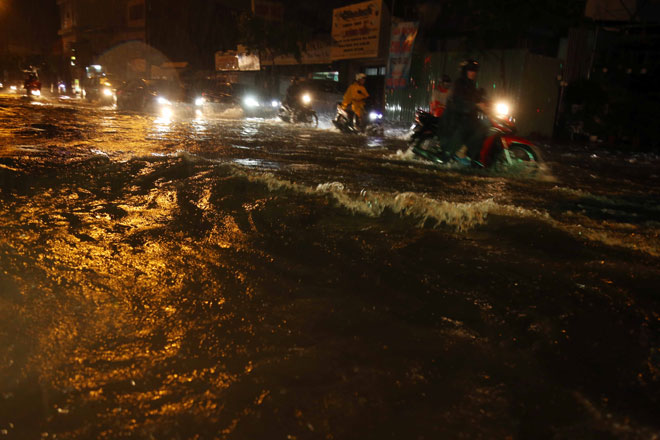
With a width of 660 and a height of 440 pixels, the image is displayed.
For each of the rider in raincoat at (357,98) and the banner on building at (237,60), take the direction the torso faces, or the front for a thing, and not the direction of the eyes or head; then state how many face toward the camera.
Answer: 1

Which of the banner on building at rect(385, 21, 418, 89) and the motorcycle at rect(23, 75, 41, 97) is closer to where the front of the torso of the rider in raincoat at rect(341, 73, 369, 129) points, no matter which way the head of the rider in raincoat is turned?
the banner on building

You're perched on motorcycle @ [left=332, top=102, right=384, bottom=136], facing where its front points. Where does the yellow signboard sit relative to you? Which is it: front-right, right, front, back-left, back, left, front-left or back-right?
back-left

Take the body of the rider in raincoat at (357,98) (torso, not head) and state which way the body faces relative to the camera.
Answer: to the viewer's right
